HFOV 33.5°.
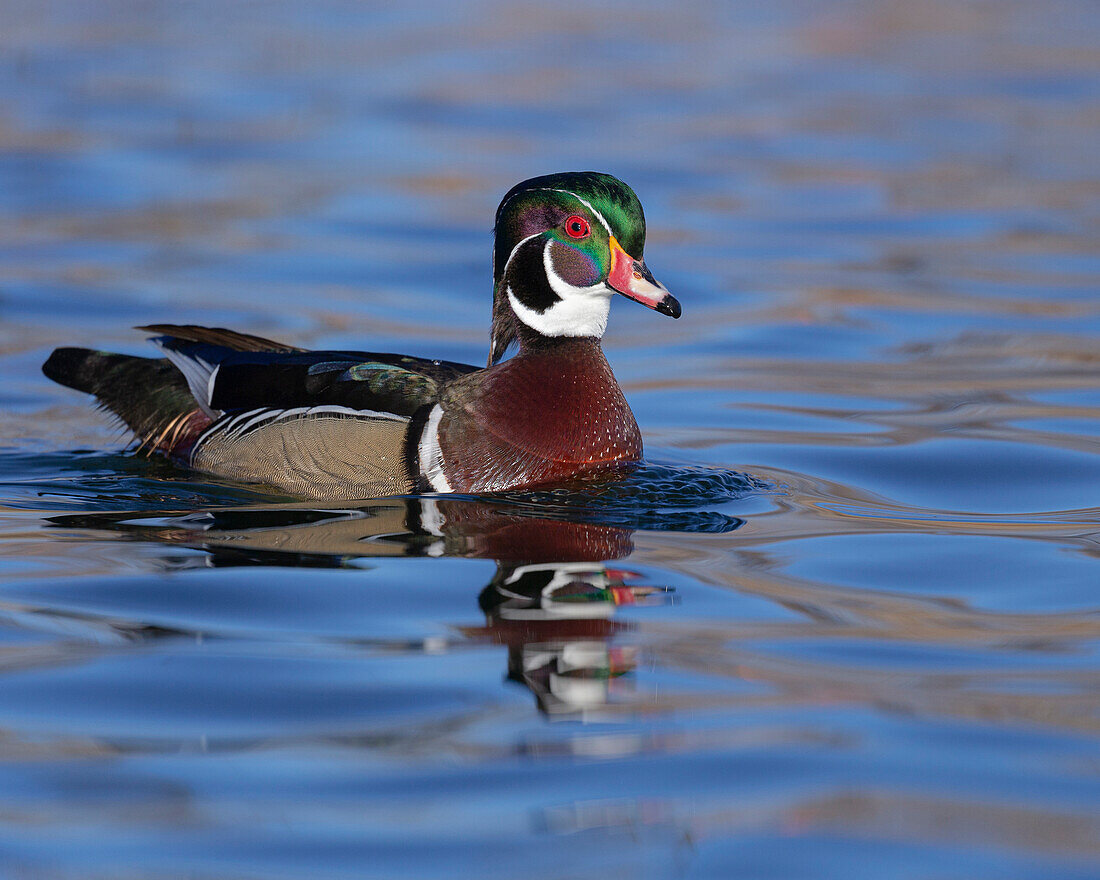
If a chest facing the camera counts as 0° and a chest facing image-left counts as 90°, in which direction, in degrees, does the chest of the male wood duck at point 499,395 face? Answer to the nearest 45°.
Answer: approximately 270°
